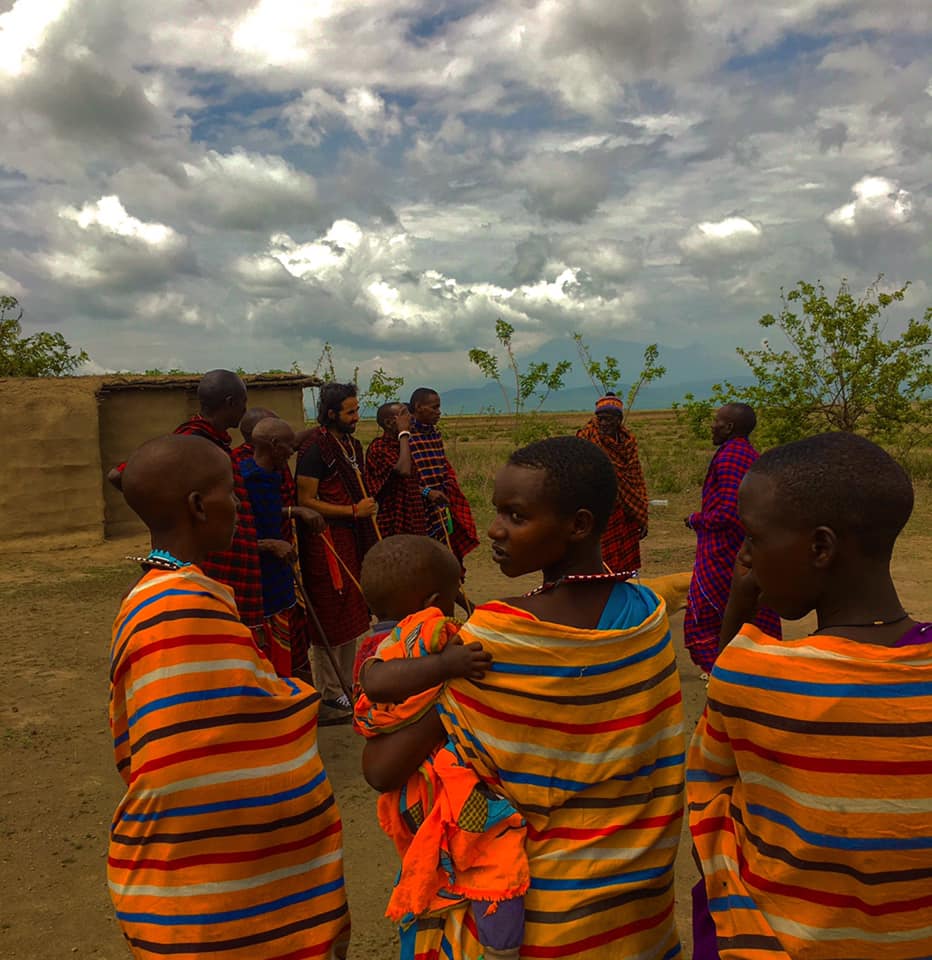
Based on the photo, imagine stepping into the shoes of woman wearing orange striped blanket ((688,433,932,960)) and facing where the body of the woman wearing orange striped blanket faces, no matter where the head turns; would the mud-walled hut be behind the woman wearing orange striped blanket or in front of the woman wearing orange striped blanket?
in front

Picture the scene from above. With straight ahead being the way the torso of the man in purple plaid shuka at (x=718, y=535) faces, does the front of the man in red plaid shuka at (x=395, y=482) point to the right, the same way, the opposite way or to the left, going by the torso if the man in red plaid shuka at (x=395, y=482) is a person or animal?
the opposite way

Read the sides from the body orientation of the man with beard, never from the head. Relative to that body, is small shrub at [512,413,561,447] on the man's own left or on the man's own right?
on the man's own left

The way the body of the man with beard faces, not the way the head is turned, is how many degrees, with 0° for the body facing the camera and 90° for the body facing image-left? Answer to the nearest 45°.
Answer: approximately 315°

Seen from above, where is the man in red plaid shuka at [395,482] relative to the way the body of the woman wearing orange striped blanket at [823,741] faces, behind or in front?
in front

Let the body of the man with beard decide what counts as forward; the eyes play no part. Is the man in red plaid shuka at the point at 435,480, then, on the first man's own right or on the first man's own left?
on the first man's own left

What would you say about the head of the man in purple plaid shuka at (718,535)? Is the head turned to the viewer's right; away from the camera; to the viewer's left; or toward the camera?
to the viewer's left

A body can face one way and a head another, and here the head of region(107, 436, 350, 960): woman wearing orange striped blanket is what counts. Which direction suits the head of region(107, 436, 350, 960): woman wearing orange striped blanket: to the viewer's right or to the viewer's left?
to the viewer's right

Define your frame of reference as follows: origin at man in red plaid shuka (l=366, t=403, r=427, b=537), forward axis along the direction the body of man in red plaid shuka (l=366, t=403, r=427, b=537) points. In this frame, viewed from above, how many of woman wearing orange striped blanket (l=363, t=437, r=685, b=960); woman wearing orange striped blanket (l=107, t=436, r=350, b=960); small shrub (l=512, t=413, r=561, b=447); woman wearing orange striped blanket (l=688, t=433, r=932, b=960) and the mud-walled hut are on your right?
3
